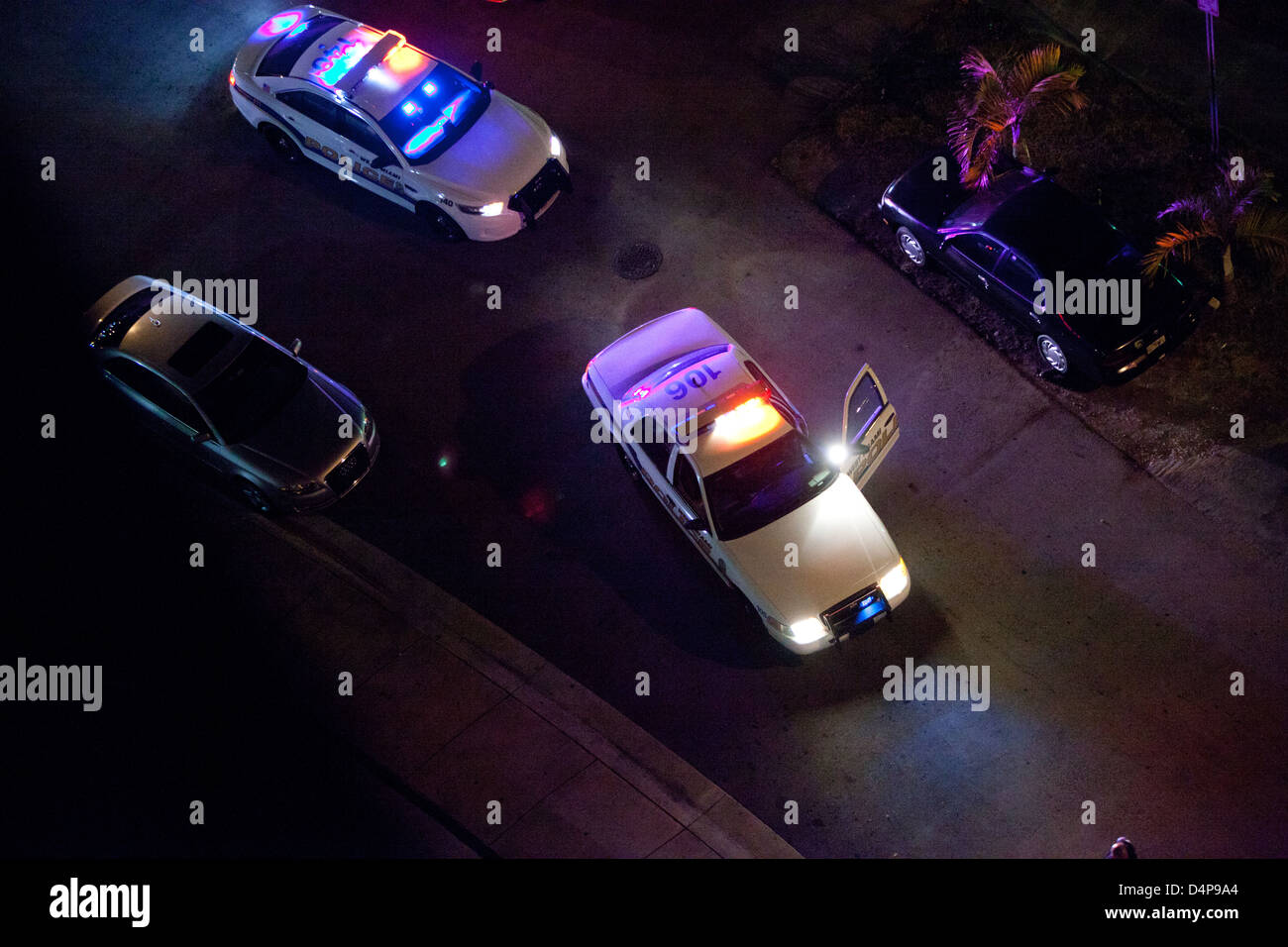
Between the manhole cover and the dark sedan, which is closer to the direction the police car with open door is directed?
the dark sedan

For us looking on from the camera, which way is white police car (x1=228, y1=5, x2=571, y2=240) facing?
facing the viewer and to the right of the viewer

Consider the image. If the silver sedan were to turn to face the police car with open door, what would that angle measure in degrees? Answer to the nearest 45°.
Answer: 0° — it already faces it

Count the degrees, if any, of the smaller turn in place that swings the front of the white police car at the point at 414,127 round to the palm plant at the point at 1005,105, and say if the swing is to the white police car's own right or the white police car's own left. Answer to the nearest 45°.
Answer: approximately 45° to the white police car's own left

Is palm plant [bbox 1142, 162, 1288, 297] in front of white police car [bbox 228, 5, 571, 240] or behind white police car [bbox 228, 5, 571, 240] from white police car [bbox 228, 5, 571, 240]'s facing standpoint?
in front
